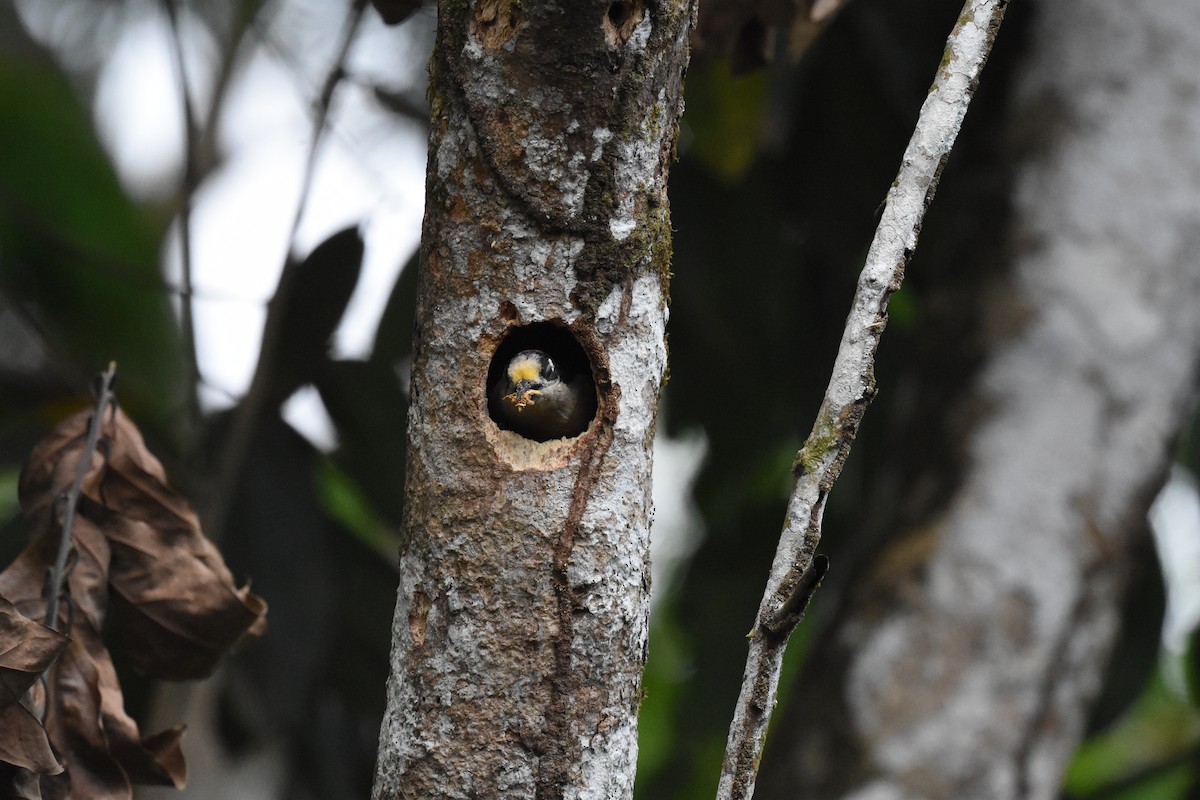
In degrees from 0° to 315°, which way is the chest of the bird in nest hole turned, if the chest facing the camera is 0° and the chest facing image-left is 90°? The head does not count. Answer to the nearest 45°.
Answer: approximately 45°

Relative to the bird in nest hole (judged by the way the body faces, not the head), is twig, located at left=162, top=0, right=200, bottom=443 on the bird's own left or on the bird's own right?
on the bird's own right

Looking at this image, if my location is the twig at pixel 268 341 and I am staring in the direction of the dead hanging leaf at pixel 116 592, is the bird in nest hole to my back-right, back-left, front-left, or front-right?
front-left

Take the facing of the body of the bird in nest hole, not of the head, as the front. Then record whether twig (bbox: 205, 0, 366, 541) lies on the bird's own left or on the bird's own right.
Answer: on the bird's own right

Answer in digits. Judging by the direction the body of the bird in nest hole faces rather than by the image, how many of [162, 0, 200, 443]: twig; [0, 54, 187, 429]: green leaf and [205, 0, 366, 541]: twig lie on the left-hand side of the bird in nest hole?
0

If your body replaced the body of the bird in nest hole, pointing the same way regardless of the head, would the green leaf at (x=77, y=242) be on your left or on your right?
on your right
